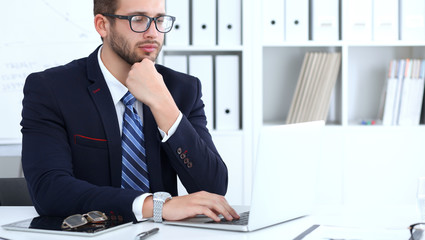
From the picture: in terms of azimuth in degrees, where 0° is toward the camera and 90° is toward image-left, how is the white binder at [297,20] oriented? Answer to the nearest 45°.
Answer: approximately 0°

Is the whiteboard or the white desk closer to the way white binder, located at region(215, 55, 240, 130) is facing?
the white desk

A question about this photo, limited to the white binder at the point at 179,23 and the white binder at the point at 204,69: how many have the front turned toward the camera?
2

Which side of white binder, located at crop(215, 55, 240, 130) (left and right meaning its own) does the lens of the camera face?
front

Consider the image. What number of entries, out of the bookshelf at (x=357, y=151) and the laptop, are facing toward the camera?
1

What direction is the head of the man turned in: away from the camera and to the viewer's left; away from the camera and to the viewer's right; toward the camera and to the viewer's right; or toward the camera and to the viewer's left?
toward the camera and to the viewer's right

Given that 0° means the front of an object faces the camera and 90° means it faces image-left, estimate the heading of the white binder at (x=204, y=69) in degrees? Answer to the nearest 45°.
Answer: approximately 0°

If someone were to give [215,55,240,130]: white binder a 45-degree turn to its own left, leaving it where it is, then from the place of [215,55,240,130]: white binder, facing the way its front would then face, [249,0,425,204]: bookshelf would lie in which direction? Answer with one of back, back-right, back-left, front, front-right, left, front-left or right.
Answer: front-left

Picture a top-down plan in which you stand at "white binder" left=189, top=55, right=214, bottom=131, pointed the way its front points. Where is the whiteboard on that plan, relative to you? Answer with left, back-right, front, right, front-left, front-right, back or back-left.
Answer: right
